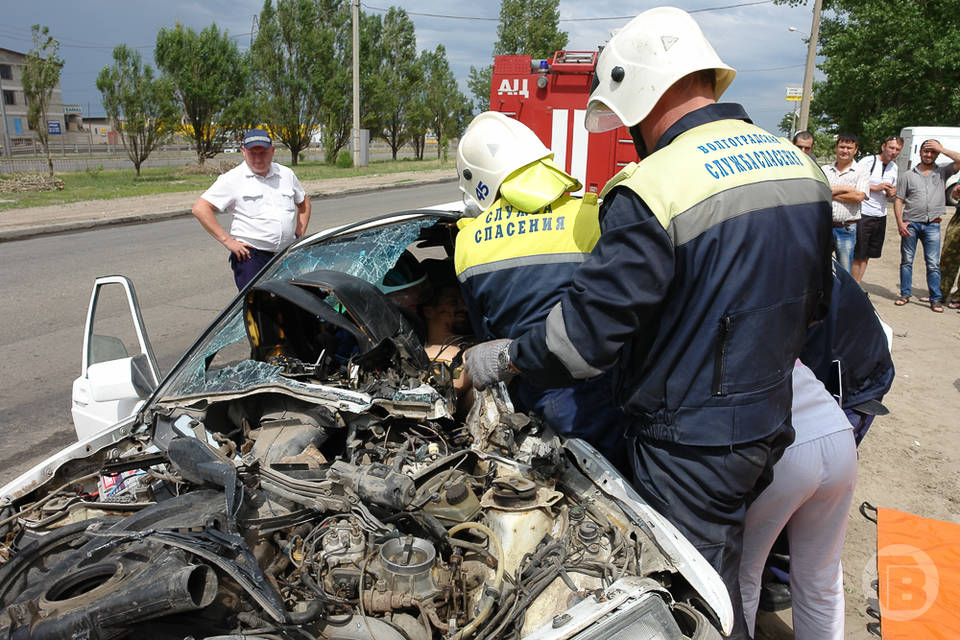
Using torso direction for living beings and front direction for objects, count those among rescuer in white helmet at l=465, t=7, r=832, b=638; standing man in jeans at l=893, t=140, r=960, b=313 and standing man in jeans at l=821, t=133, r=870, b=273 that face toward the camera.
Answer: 2

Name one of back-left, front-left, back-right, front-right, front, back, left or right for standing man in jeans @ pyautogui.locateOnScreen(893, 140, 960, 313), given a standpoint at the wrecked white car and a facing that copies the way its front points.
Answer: back-left

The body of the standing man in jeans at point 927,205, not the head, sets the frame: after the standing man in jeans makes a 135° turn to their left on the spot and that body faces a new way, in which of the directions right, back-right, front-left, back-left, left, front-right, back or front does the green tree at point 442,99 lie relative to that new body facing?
left

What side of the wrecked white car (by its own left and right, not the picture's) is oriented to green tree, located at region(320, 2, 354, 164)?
back

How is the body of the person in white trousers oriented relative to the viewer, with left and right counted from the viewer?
facing away from the viewer and to the left of the viewer

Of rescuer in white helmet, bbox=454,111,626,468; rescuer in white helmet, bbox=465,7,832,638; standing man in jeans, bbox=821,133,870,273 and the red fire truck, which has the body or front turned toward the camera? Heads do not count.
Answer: the standing man in jeans

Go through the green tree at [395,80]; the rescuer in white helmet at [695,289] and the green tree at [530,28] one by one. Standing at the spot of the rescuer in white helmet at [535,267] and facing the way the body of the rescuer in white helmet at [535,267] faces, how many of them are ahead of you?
2

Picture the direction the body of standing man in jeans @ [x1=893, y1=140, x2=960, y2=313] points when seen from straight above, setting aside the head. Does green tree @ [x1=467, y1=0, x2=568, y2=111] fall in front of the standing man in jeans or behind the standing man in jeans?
behind

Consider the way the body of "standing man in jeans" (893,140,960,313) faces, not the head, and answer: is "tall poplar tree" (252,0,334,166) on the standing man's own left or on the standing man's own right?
on the standing man's own right

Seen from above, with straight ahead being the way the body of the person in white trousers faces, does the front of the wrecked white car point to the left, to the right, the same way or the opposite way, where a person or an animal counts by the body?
the opposite way

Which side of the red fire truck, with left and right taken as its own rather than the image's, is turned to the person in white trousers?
back

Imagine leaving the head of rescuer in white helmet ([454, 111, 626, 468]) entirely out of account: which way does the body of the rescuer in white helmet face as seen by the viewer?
away from the camera

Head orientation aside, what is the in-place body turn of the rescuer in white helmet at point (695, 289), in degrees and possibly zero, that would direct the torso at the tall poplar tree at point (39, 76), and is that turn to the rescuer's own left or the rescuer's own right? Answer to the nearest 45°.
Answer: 0° — they already face it

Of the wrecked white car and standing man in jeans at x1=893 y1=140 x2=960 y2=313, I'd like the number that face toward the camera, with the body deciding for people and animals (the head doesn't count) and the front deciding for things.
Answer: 2
